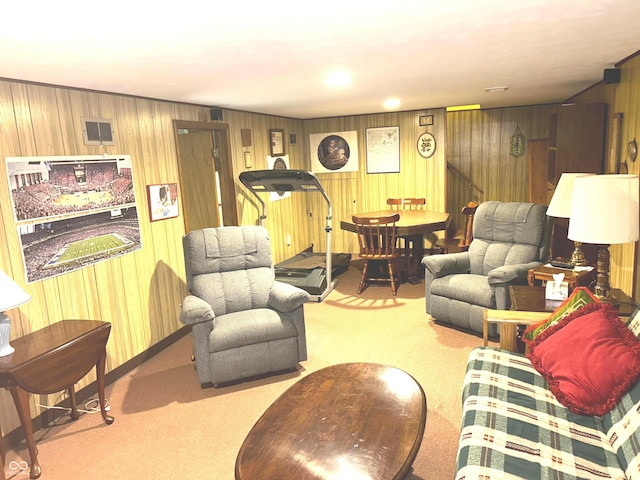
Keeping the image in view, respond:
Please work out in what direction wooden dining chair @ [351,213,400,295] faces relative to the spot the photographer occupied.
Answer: facing away from the viewer

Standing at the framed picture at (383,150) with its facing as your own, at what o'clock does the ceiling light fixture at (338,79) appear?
The ceiling light fixture is roughly at 12 o'clock from the framed picture.

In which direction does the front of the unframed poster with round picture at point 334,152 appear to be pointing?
toward the camera

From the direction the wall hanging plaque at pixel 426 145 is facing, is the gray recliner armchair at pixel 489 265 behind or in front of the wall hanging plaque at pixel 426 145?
in front

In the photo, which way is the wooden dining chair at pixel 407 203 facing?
toward the camera

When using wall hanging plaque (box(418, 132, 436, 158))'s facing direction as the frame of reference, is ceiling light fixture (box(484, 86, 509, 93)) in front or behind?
in front

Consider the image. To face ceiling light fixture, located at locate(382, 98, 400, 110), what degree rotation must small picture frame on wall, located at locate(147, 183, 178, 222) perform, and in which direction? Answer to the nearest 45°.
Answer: approximately 45° to its left

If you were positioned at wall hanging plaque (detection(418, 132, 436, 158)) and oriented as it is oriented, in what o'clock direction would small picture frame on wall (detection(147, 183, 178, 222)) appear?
The small picture frame on wall is roughly at 1 o'clock from the wall hanging plaque.

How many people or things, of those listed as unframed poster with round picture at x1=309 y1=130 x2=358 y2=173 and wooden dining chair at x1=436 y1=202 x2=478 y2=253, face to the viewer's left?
1

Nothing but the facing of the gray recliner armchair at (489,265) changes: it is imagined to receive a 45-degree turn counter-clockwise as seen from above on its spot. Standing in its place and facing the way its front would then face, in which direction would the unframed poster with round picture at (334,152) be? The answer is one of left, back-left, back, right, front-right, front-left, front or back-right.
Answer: back-right

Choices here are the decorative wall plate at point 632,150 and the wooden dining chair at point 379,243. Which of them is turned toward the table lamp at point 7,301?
the decorative wall plate

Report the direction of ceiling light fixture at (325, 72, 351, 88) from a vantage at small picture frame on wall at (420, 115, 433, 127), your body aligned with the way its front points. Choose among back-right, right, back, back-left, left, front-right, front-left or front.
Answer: front

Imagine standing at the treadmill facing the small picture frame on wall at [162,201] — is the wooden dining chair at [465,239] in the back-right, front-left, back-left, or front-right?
back-left

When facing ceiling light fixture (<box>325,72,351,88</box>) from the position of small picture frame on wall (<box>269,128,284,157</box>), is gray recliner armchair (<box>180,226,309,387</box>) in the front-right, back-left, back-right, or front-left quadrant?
front-right

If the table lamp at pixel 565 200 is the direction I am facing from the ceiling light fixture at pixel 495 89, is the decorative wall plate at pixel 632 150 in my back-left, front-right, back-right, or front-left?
front-left

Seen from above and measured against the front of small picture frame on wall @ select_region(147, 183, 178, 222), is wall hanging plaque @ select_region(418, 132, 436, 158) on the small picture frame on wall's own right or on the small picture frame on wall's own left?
on the small picture frame on wall's own left

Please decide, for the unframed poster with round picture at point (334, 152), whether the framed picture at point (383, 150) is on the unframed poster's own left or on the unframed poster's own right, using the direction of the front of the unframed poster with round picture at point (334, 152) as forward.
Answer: on the unframed poster's own left

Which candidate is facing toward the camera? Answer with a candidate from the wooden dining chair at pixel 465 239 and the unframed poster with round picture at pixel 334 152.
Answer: the unframed poster with round picture

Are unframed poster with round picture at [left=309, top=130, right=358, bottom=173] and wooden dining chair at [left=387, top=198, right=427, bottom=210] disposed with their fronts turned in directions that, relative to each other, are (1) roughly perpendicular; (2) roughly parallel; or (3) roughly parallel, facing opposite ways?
roughly parallel

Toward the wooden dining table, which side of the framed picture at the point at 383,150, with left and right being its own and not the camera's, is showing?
front
